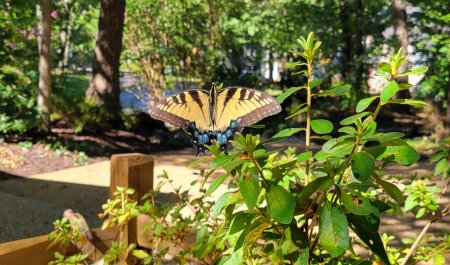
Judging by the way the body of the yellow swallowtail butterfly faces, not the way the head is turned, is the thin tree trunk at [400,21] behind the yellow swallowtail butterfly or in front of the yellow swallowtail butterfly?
in front

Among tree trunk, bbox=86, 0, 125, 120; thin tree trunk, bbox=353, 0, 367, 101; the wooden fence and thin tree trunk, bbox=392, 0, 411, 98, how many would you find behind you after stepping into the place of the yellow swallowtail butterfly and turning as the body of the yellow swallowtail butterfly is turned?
0

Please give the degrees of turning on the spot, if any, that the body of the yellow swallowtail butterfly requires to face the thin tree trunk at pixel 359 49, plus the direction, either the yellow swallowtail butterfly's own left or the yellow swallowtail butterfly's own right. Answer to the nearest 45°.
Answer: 0° — it already faces it

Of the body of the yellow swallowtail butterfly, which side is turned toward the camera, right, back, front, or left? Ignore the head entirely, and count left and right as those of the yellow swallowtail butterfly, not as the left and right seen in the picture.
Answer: back

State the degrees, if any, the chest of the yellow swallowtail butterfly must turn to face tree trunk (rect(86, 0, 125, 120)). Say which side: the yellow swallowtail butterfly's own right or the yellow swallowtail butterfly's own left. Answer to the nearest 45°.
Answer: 0° — it already faces it

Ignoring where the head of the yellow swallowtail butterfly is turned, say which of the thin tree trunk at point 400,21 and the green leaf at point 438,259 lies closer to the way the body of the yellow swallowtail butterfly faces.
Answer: the thin tree trunk

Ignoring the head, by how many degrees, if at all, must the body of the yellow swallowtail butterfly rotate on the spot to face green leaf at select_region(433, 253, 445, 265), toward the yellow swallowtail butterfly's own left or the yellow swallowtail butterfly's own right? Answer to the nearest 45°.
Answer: approximately 90° to the yellow swallowtail butterfly's own right

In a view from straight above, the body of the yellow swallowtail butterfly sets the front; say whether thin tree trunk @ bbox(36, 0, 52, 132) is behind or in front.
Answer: in front
